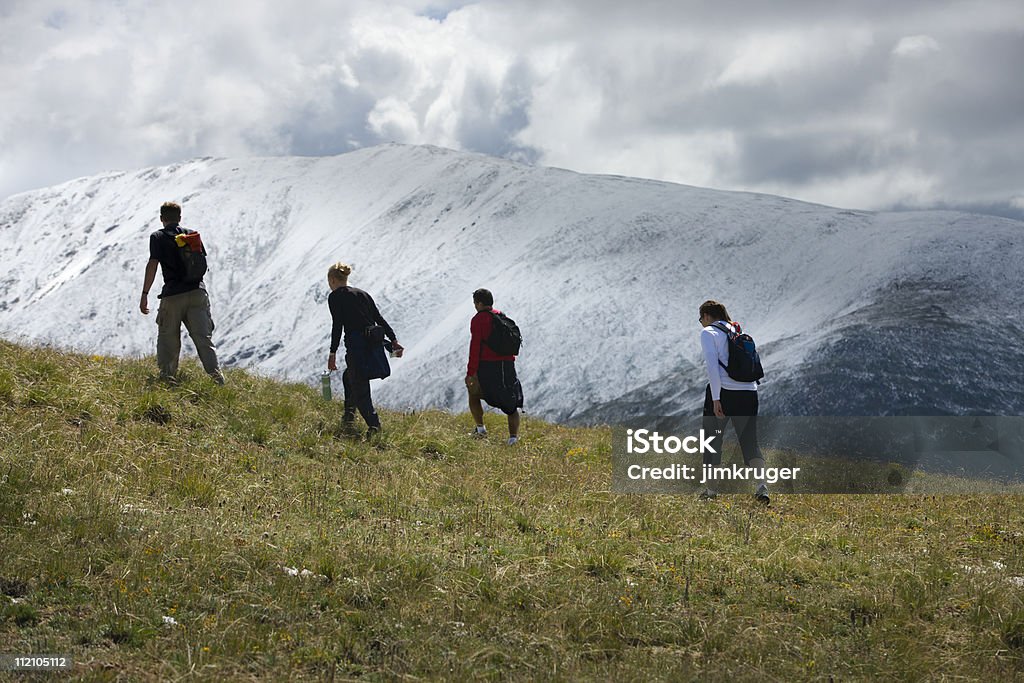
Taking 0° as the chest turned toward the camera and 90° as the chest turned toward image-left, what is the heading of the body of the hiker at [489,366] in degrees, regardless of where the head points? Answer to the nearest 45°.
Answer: approximately 135°

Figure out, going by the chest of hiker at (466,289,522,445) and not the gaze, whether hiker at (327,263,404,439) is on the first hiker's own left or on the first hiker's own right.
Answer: on the first hiker's own left

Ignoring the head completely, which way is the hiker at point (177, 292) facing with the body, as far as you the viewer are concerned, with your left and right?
facing away from the viewer and to the left of the viewer
